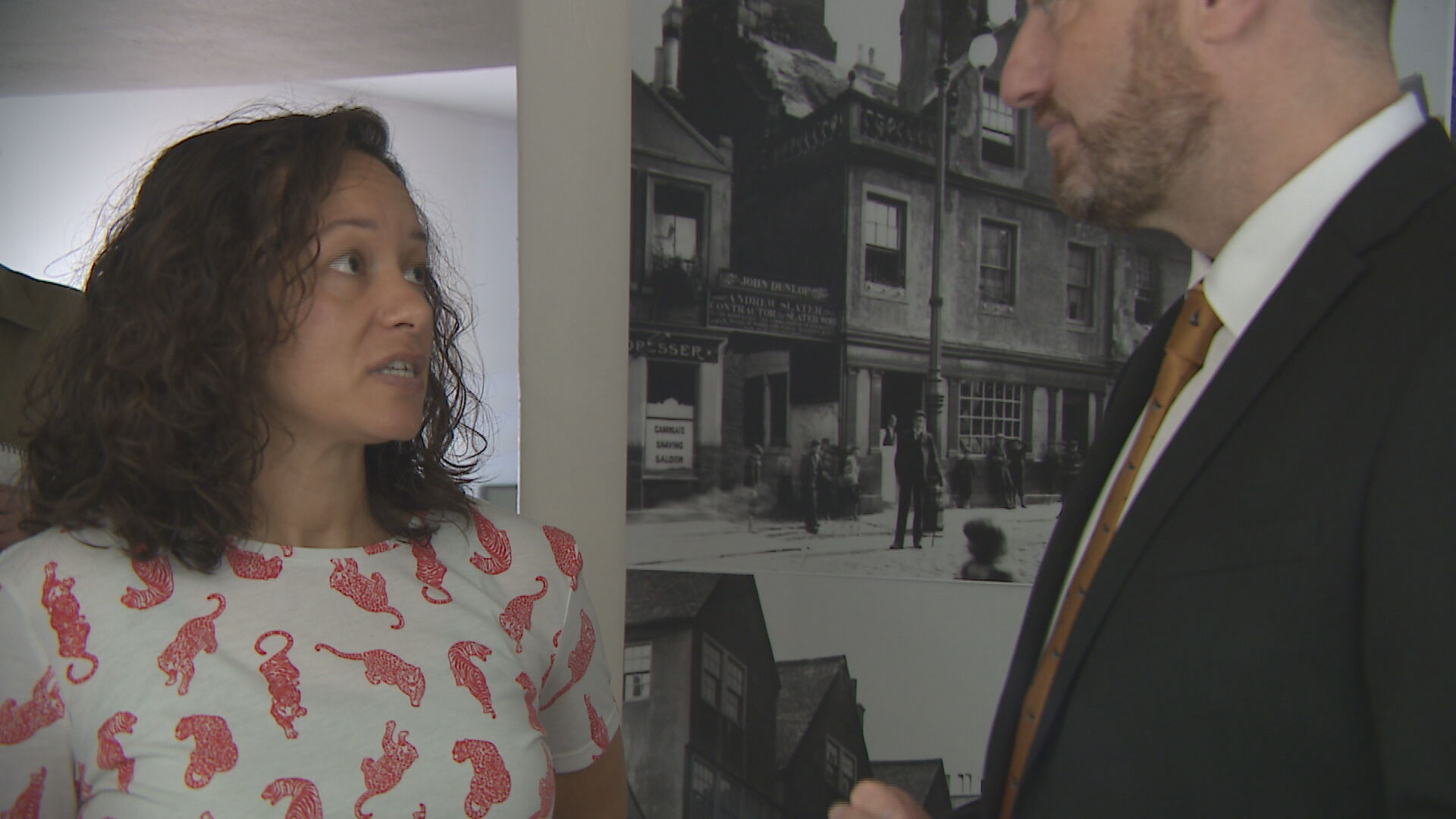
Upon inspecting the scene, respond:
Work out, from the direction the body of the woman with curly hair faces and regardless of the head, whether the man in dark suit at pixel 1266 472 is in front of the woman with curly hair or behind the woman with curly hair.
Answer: in front

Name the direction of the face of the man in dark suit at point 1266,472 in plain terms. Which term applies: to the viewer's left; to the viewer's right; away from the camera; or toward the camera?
to the viewer's left

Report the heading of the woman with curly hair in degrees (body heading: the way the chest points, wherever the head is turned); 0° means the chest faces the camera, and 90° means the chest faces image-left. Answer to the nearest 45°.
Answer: approximately 315°

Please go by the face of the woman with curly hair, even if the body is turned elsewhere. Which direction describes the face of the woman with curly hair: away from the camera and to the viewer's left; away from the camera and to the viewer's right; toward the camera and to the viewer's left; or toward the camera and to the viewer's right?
toward the camera and to the viewer's right
